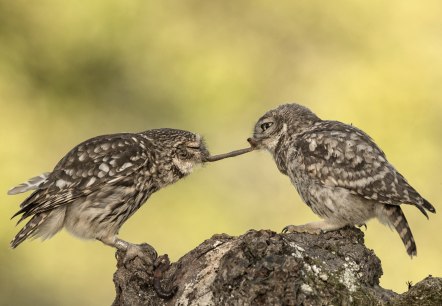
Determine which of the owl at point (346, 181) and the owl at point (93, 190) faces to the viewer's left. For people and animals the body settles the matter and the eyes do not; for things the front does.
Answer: the owl at point (346, 181)

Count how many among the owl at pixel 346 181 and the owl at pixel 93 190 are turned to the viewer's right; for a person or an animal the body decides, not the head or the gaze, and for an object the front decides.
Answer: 1

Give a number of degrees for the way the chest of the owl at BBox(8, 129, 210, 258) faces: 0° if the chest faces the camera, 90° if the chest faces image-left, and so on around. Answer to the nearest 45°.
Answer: approximately 270°

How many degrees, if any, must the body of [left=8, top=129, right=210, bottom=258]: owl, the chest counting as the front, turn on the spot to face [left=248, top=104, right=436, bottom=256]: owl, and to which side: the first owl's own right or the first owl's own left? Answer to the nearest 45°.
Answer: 0° — it already faces it

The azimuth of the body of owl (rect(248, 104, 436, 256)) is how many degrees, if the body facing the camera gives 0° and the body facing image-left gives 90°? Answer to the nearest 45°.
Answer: approximately 90°

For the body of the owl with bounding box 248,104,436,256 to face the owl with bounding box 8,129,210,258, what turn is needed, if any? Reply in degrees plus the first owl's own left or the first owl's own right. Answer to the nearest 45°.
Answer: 0° — it already faces it
